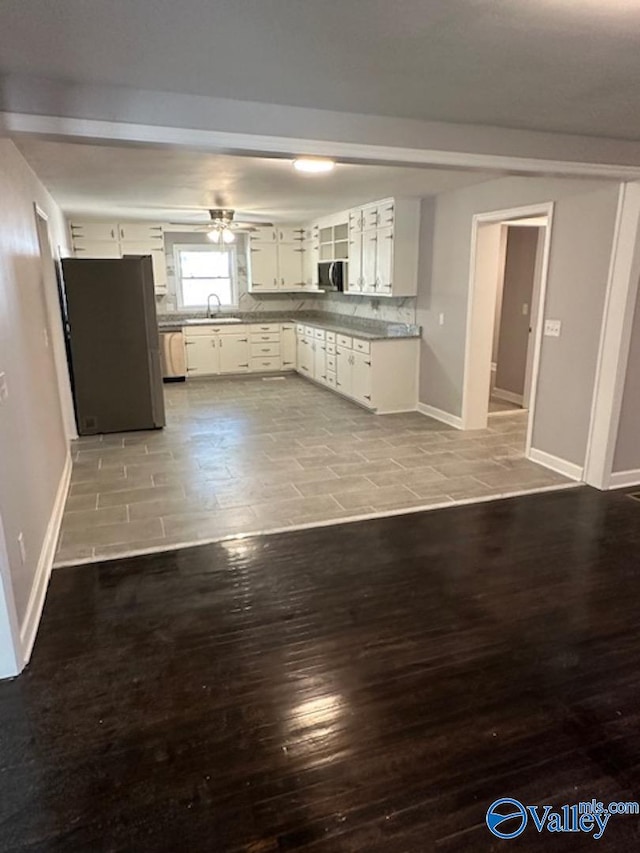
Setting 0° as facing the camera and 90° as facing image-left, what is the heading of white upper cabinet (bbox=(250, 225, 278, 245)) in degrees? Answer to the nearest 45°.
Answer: approximately 0°

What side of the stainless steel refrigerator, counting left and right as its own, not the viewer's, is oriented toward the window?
left

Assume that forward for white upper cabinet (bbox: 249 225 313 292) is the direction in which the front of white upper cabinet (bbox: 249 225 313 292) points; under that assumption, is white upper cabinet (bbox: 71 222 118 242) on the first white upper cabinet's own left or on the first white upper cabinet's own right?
on the first white upper cabinet's own right

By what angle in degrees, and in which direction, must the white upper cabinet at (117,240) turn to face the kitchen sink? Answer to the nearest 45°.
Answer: approximately 90° to its left

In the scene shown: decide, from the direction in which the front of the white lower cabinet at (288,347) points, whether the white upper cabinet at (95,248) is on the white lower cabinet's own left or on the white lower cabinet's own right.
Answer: on the white lower cabinet's own right

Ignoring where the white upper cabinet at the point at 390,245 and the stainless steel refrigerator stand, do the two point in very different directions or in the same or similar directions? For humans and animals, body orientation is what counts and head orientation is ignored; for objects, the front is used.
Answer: very different directions

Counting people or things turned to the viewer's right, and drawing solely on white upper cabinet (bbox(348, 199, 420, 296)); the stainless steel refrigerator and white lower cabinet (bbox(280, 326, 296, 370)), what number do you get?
1

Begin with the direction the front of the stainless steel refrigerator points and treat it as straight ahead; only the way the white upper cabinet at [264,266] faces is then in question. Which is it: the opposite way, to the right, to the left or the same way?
to the right

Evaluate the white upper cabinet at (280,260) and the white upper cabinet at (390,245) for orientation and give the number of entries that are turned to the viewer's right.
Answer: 0

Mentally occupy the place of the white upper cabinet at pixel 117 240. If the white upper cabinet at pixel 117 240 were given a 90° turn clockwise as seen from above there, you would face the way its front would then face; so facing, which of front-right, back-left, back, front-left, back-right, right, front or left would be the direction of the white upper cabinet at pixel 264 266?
back
